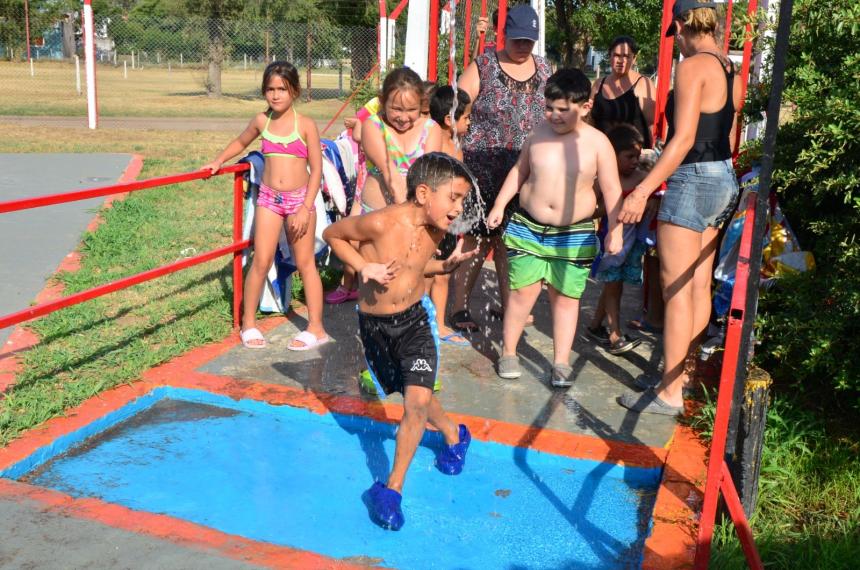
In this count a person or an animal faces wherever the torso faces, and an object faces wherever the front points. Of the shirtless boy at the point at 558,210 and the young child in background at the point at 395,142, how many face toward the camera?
2

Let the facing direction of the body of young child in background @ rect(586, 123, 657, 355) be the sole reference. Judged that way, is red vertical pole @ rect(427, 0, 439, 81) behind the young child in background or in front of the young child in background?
behind

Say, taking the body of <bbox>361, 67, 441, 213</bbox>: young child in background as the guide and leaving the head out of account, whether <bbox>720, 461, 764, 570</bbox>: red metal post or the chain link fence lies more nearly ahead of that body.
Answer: the red metal post

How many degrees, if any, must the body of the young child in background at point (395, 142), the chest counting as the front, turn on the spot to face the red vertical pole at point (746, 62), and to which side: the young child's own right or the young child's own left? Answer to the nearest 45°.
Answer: approximately 90° to the young child's own left

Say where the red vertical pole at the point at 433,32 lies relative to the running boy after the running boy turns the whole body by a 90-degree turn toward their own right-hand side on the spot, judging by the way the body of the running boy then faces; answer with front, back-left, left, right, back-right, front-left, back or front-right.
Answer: back-right

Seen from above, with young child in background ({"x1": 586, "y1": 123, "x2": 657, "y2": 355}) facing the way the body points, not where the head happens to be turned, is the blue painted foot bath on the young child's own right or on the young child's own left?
on the young child's own right

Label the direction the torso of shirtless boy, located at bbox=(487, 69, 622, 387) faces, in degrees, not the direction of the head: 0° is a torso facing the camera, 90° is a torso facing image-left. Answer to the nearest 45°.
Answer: approximately 0°

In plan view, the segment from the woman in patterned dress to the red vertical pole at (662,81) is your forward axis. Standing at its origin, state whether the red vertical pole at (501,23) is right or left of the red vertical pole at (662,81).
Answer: left

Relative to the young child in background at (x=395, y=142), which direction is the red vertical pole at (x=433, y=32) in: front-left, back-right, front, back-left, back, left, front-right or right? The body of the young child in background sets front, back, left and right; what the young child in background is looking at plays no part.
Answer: back
